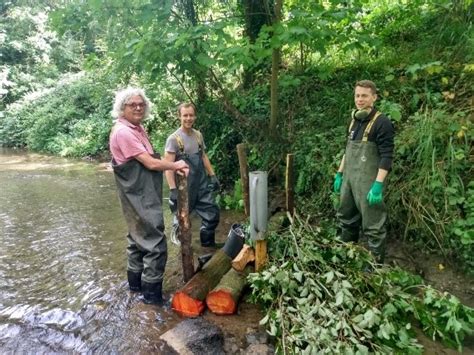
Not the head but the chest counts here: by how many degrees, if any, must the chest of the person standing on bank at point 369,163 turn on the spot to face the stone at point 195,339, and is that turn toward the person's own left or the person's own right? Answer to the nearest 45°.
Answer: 0° — they already face it

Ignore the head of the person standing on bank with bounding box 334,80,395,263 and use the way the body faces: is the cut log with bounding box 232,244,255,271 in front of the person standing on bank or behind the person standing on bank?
in front

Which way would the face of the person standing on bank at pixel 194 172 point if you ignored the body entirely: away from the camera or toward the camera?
toward the camera

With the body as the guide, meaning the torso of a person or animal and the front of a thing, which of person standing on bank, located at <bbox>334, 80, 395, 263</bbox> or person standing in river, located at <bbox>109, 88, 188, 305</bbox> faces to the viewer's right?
the person standing in river

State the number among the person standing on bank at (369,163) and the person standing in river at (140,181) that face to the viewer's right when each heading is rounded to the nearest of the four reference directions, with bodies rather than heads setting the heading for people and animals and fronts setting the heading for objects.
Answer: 1

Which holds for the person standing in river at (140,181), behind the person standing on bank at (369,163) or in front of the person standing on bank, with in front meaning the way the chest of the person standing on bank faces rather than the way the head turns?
in front

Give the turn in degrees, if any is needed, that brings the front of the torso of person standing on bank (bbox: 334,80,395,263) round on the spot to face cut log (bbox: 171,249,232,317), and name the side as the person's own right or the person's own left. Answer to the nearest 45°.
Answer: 0° — they already face it

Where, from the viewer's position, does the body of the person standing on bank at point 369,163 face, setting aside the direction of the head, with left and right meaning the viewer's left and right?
facing the viewer and to the left of the viewer

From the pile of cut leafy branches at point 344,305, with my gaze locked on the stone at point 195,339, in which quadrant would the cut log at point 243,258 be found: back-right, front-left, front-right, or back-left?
front-right
